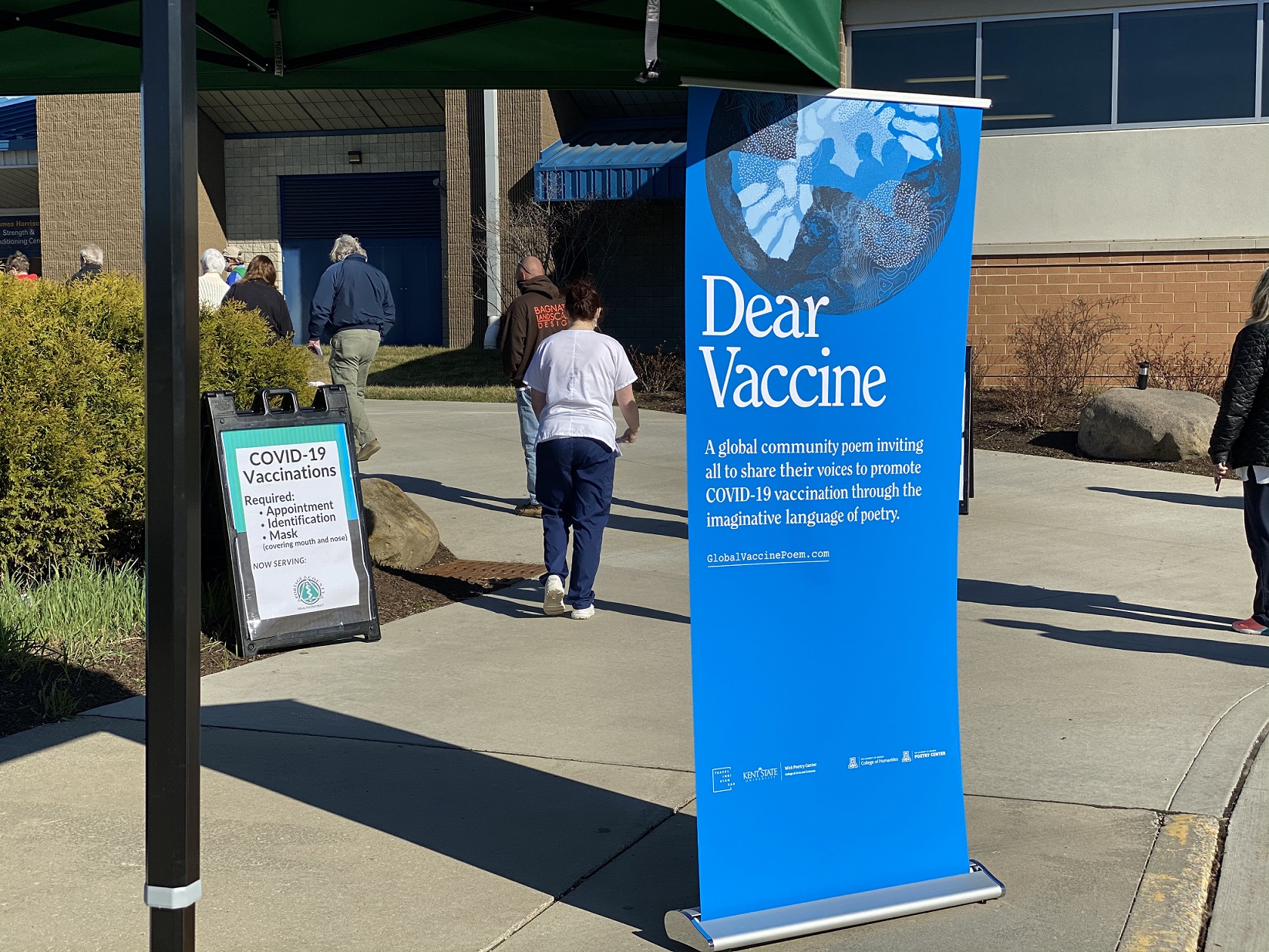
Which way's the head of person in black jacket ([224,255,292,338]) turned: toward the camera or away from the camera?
away from the camera

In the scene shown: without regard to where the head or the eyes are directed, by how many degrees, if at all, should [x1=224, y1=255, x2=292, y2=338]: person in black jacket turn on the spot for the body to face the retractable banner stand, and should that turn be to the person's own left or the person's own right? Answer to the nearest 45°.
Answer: approximately 180°

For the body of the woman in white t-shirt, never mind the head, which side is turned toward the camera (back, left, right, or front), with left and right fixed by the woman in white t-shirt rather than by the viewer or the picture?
back

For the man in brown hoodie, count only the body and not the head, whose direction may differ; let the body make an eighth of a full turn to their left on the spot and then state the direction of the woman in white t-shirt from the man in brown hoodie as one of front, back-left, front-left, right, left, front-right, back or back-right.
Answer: left

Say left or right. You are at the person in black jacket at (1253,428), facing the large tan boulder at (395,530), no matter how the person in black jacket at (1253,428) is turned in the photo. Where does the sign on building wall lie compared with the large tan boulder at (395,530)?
right

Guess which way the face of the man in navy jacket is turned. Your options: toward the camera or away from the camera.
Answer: away from the camera

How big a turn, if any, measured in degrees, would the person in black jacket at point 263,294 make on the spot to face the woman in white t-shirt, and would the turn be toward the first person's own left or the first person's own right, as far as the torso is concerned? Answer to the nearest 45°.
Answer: approximately 180°

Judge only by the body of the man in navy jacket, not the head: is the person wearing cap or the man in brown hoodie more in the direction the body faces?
the person wearing cap

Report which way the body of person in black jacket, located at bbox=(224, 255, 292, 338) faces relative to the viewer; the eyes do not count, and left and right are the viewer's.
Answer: facing away from the viewer

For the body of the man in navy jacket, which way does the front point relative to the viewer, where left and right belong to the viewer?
facing away from the viewer and to the left of the viewer

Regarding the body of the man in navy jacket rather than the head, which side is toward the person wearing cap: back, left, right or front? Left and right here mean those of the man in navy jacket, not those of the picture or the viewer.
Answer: front
